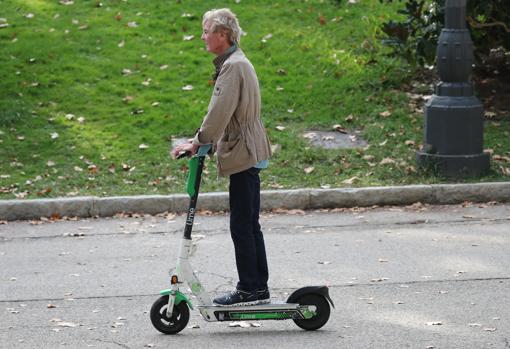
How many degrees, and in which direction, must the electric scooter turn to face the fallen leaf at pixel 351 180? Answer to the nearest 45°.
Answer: approximately 90° to its right

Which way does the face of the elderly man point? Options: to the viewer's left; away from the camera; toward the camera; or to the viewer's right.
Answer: to the viewer's left

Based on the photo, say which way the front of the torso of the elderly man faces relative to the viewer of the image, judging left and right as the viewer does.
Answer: facing to the left of the viewer

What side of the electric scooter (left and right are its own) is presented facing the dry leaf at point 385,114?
right

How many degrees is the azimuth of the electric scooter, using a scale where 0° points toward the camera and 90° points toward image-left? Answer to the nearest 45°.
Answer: approximately 90°

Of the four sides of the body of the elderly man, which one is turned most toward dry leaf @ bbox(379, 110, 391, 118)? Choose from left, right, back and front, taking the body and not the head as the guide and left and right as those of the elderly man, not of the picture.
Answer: right

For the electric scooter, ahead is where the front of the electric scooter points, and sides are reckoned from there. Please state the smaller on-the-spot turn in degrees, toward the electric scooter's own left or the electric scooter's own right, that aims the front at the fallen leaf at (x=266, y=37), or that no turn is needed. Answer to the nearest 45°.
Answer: approximately 90° to the electric scooter's own right

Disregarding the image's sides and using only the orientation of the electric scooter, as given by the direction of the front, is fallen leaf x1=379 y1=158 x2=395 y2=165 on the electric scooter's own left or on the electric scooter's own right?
on the electric scooter's own right

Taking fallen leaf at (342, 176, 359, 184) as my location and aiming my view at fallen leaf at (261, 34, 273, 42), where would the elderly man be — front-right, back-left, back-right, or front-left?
back-left

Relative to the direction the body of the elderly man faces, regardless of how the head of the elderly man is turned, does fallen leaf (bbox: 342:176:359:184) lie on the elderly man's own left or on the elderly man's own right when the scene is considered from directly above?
on the elderly man's own right

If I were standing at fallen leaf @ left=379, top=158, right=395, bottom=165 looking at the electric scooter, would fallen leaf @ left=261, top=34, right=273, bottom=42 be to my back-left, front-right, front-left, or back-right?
back-right
